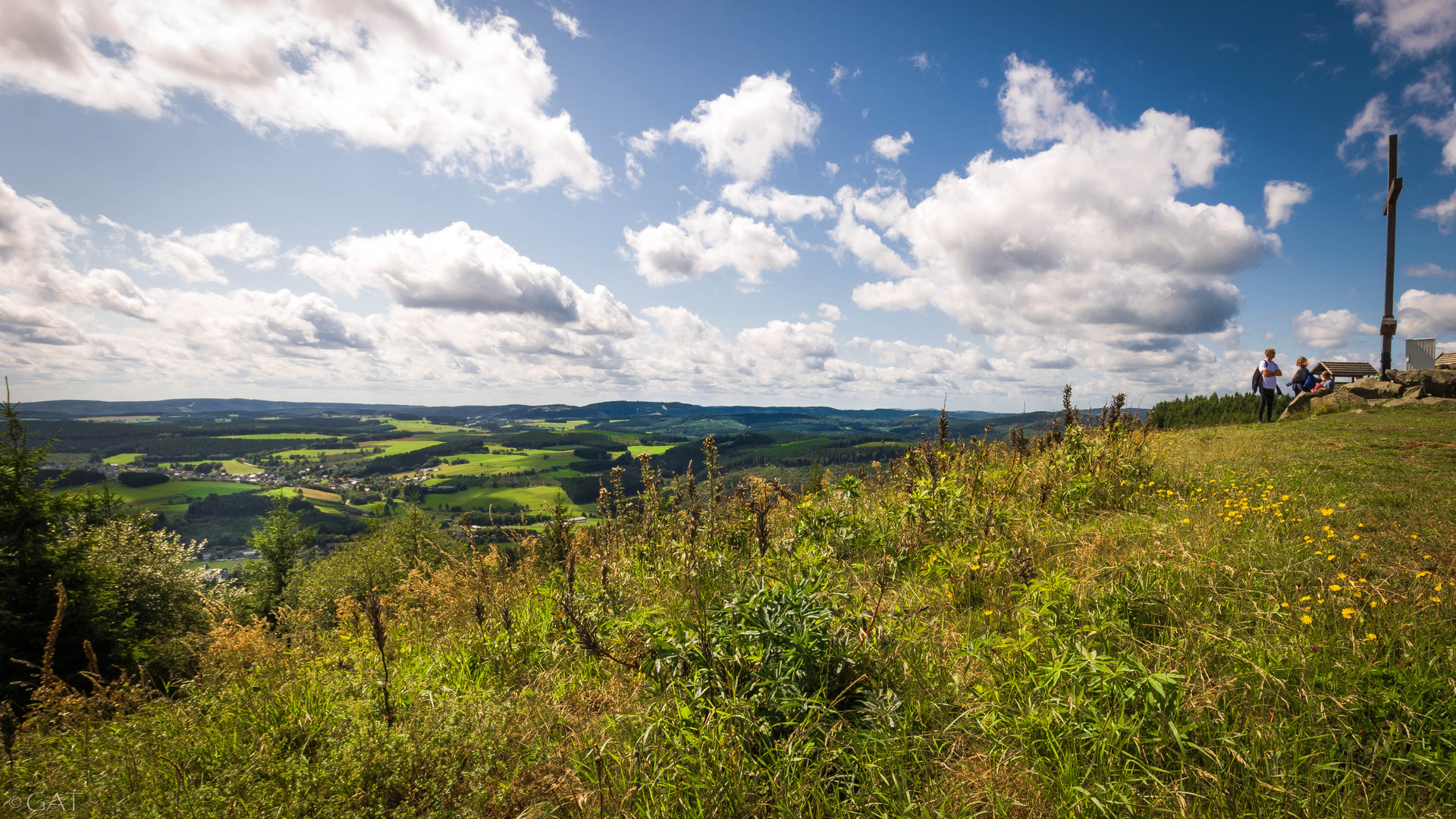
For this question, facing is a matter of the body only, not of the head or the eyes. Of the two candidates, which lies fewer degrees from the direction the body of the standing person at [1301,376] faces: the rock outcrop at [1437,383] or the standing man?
the standing man

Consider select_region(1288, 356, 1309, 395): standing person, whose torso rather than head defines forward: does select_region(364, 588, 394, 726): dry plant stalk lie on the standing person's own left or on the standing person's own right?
on the standing person's own left

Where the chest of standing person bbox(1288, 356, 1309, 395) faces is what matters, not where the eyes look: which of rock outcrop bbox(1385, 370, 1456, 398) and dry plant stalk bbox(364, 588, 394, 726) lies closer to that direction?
the dry plant stalk

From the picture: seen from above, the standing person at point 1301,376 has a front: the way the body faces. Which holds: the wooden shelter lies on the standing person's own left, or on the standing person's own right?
on the standing person's own right

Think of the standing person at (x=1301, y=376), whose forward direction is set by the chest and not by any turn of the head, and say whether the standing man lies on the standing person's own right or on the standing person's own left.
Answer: on the standing person's own left

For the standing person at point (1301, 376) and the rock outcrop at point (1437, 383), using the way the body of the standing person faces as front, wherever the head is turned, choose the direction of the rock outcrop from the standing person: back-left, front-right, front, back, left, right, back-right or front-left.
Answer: back-left
